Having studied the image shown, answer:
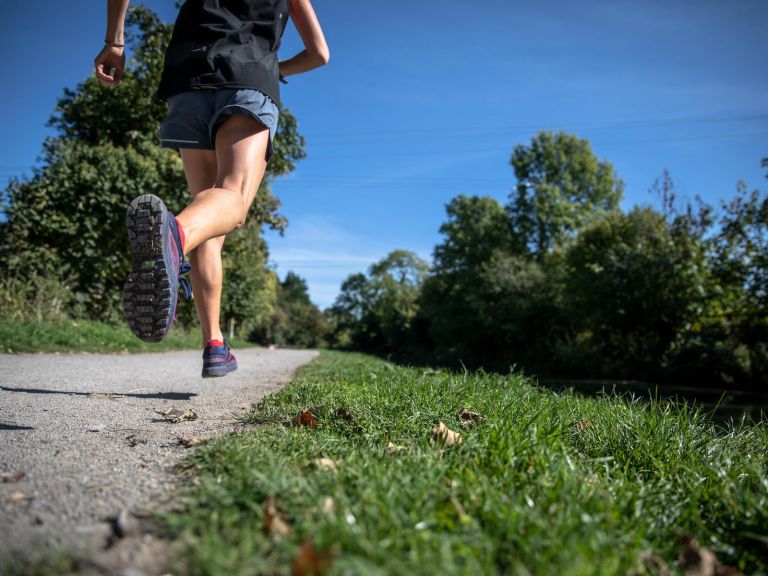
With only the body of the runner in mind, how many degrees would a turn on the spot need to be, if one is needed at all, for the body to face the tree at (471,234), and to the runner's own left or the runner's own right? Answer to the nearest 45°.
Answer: approximately 45° to the runner's own right

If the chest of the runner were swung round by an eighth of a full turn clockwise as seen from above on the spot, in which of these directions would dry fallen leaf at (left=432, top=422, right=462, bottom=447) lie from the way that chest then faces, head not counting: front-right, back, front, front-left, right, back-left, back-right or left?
right

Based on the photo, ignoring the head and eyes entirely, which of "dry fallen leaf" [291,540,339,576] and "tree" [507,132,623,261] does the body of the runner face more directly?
the tree

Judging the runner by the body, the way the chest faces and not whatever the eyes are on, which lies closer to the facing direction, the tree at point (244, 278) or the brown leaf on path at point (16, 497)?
the tree

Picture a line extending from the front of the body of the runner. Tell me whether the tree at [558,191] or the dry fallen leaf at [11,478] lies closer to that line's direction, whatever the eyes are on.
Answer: the tree

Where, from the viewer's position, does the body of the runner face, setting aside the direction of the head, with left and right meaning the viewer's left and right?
facing away from the viewer

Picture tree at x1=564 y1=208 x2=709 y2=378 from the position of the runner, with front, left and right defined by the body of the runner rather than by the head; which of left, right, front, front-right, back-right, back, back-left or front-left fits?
front-right

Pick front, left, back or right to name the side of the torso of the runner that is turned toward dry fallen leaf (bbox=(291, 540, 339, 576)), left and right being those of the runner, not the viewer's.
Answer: back
